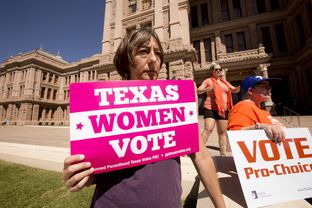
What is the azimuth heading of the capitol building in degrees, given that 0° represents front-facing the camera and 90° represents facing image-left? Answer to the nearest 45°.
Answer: approximately 45°

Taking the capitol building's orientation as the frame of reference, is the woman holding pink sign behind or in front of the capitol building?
in front

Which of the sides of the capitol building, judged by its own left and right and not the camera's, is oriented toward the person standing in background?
front

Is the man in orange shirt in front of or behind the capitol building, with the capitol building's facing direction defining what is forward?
in front
